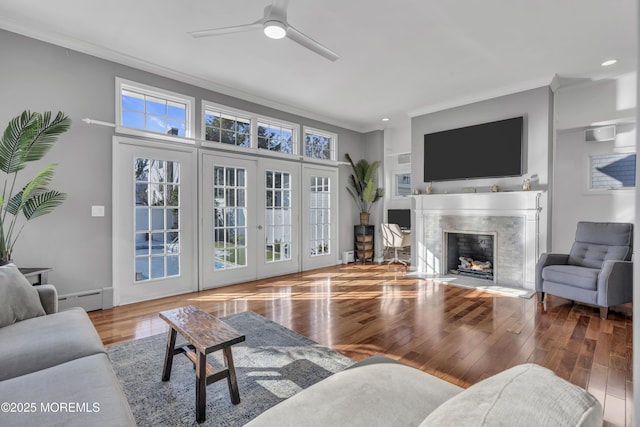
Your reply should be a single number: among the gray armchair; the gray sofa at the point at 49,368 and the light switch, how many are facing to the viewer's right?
1

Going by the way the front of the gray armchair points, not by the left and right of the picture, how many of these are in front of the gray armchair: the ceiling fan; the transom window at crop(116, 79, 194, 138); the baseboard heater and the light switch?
4

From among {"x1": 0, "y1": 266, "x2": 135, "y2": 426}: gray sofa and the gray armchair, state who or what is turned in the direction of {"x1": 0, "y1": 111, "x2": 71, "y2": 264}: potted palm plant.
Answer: the gray armchair

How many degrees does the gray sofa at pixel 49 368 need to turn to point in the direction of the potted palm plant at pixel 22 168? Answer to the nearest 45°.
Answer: approximately 90° to its left

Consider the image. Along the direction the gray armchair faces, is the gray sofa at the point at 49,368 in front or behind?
in front

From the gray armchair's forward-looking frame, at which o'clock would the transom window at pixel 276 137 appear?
The transom window is roughly at 1 o'clock from the gray armchair.

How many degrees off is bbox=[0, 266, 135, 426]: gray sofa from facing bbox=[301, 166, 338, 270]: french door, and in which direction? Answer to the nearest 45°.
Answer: approximately 45° to its left

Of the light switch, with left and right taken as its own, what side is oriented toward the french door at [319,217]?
left

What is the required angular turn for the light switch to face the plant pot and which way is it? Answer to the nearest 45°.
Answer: approximately 90° to its left

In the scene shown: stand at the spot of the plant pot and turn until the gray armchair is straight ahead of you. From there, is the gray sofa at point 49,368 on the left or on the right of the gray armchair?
right

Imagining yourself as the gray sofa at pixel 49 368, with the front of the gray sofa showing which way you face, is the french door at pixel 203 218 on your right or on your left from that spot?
on your left

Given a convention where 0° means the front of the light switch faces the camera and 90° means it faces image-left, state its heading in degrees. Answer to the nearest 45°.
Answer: approximately 0°

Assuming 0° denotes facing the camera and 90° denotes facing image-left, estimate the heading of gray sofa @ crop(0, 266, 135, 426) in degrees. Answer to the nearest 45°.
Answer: approximately 270°
